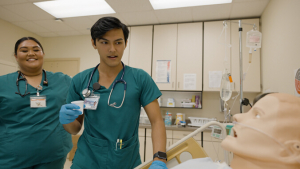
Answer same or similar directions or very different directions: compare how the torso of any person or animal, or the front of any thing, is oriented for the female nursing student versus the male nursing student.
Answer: same or similar directions

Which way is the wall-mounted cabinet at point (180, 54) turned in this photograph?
toward the camera

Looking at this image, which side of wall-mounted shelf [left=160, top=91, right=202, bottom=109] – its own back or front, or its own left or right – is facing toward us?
front

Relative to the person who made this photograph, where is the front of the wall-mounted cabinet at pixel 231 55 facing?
facing the viewer

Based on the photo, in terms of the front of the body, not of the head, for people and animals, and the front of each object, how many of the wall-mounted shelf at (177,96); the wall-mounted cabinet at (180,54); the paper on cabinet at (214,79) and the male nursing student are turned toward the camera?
4

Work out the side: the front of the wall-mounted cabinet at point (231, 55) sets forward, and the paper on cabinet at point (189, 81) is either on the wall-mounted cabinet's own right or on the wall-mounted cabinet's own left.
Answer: on the wall-mounted cabinet's own right

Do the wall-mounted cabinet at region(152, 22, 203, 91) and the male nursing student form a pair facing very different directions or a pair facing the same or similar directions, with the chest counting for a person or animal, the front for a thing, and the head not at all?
same or similar directions

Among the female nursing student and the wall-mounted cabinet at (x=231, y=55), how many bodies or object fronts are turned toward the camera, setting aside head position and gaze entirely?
2

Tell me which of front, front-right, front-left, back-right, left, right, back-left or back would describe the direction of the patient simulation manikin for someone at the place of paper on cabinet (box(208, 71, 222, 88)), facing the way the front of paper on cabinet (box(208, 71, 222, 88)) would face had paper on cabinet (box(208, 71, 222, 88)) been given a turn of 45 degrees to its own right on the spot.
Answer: front-left

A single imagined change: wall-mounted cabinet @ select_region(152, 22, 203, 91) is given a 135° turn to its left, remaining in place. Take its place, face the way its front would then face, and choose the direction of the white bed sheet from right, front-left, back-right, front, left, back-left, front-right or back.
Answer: back-right

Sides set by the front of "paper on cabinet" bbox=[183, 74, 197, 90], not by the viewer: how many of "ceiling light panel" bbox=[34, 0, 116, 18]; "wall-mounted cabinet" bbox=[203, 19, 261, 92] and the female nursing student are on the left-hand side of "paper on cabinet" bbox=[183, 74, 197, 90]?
1

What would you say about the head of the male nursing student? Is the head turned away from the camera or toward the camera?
toward the camera

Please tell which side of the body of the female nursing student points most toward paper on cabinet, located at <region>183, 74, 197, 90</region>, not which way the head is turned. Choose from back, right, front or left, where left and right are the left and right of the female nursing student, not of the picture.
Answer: left

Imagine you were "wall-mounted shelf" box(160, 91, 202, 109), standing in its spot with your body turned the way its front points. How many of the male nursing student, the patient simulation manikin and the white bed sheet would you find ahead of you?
3
